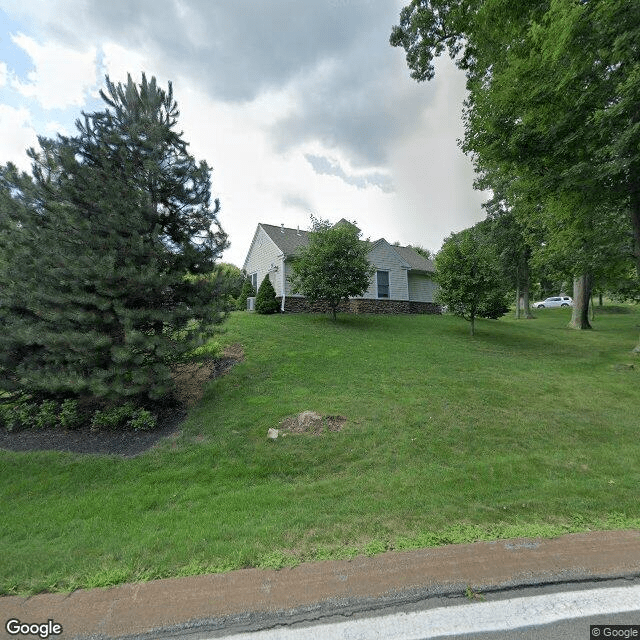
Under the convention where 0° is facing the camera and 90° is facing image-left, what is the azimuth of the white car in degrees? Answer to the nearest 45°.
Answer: approximately 90°

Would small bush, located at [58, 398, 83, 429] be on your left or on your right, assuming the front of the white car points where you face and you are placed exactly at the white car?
on your left

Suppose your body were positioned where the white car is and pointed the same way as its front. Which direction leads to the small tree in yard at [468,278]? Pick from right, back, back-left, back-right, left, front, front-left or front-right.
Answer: left

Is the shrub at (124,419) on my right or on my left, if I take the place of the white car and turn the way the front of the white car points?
on my left

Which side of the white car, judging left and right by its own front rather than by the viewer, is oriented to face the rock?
left

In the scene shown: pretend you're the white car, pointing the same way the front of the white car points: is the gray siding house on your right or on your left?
on your left
